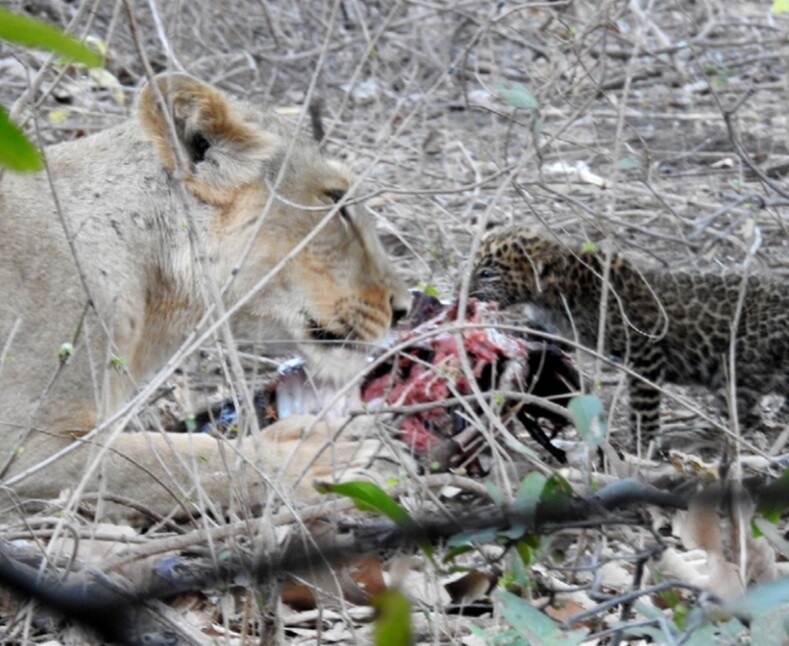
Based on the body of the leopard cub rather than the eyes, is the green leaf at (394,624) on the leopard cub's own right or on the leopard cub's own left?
on the leopard cub's own left

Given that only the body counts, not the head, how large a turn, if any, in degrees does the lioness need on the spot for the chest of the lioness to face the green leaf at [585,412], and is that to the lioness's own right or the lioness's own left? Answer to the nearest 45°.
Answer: approximately 45° to the lioness's own right

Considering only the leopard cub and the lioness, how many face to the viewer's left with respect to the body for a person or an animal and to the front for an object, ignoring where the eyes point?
1

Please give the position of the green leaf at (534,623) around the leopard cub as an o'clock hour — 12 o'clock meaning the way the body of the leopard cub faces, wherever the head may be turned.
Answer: The green leaf is roughly at 9 o'clock from the leopard cub.

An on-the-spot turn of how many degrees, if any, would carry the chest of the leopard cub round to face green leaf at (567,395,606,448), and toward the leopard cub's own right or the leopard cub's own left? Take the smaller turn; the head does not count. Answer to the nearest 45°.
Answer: approximately 90° to the leopard cub's own left

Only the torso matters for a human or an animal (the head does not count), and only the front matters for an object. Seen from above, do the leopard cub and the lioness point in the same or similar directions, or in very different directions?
very different directions

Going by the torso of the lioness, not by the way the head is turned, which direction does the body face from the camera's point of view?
to the viewer's right

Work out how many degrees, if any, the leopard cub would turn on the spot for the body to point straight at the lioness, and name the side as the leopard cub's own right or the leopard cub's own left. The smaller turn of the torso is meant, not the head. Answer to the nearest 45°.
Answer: approximately 45° to the leopard cub's own left

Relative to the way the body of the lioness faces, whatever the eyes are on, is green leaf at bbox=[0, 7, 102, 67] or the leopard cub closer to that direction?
the leopard cub

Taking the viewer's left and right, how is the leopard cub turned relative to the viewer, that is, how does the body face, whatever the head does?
facing to the left of the viewer

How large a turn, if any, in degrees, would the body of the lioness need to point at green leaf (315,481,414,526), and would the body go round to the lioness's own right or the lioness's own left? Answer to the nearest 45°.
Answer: approximately 90° to the lioness's own right
